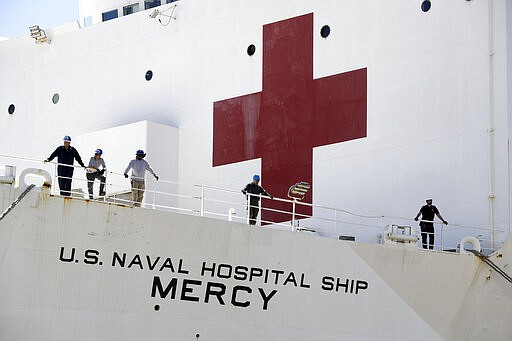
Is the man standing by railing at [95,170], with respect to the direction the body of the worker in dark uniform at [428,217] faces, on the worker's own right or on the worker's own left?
on the worker's own right

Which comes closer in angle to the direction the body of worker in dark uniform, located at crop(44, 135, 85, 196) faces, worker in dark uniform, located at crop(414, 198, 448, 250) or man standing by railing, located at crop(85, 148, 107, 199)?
the worker in dark uniform

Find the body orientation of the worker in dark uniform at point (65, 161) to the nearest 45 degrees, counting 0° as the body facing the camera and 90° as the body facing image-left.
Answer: approximately 0°

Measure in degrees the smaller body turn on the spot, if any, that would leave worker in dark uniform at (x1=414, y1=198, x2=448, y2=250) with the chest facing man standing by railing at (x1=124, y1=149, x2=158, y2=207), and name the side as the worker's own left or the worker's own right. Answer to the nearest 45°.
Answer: approximately 90° to the worker's own right

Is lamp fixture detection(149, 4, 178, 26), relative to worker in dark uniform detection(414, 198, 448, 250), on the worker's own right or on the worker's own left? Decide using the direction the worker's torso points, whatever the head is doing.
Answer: on the worker's own right

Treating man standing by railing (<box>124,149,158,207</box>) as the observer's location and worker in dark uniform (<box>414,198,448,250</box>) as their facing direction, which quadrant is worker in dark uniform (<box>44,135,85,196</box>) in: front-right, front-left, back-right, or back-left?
back-right

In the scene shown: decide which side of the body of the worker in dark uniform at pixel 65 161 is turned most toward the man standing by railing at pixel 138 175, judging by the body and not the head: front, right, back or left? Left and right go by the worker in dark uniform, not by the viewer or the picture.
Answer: left
